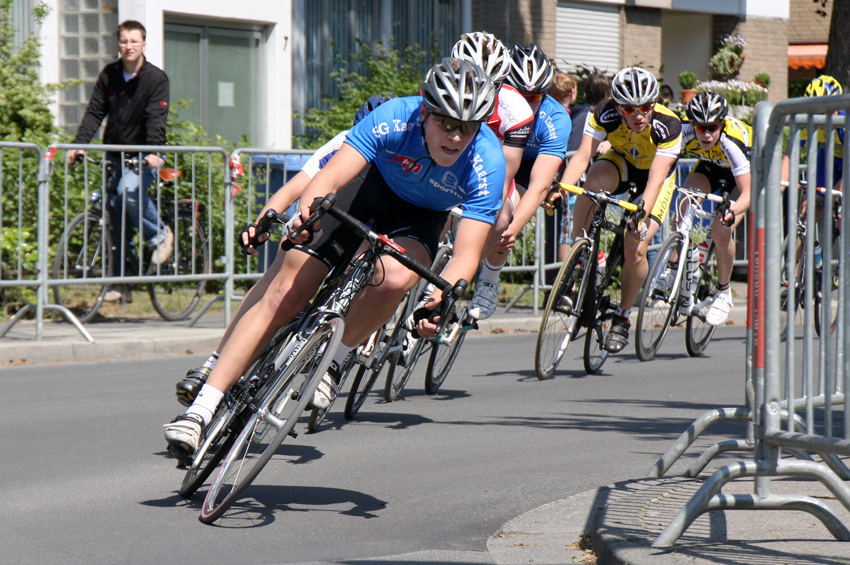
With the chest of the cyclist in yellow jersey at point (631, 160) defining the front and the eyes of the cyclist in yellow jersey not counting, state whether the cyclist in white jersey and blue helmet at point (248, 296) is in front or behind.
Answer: in front

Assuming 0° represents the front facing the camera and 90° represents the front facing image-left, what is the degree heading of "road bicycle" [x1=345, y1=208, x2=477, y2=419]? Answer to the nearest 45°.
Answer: approximately 45°

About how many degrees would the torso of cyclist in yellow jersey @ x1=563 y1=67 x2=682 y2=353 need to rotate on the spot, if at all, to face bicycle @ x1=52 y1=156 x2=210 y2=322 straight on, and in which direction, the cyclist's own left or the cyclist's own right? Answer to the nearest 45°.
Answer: approximately 45° to the cyclist's own right

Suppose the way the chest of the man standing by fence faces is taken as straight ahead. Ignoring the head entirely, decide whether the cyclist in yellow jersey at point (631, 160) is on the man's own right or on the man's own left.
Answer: on the man's own left

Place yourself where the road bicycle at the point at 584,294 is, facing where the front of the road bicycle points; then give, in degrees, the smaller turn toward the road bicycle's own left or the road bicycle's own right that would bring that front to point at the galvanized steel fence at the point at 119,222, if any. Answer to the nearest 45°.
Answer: approximately 45° to the road bicycle's own right

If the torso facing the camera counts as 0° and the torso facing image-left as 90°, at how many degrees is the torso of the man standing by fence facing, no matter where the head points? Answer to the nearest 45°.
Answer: approximately 45°

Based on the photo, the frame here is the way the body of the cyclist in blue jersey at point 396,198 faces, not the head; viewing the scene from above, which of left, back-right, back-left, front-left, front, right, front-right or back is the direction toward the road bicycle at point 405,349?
back

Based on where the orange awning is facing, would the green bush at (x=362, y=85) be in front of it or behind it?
in front

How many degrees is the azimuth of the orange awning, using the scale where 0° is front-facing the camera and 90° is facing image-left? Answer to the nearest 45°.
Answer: approximately 0°
